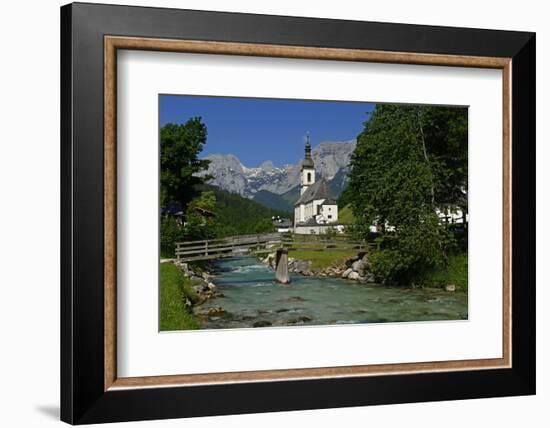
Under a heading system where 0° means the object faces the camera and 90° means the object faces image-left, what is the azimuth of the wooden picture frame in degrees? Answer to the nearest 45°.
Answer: approximately 315°
